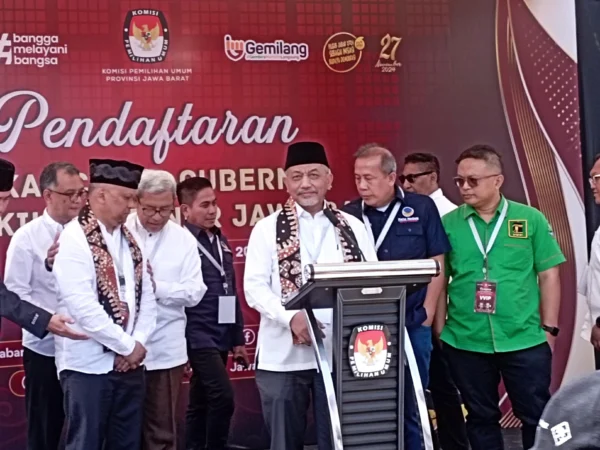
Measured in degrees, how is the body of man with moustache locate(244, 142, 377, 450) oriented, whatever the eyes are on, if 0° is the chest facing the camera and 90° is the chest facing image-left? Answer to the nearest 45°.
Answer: approximately 0°

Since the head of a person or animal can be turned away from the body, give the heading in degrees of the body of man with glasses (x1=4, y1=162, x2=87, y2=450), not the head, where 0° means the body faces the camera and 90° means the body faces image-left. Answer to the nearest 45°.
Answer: approximately 315°

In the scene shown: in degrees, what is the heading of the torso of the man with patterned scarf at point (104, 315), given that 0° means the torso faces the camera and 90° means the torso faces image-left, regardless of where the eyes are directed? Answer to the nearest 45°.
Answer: approximately 315°
